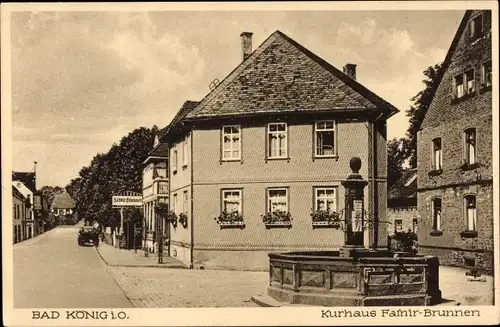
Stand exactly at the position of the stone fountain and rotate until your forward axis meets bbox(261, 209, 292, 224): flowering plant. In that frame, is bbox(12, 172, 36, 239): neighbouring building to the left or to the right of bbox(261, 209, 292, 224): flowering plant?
left

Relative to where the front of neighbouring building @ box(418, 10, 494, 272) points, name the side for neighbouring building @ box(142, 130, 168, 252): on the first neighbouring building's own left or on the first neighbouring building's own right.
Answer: on the first neighbouring building's own right
